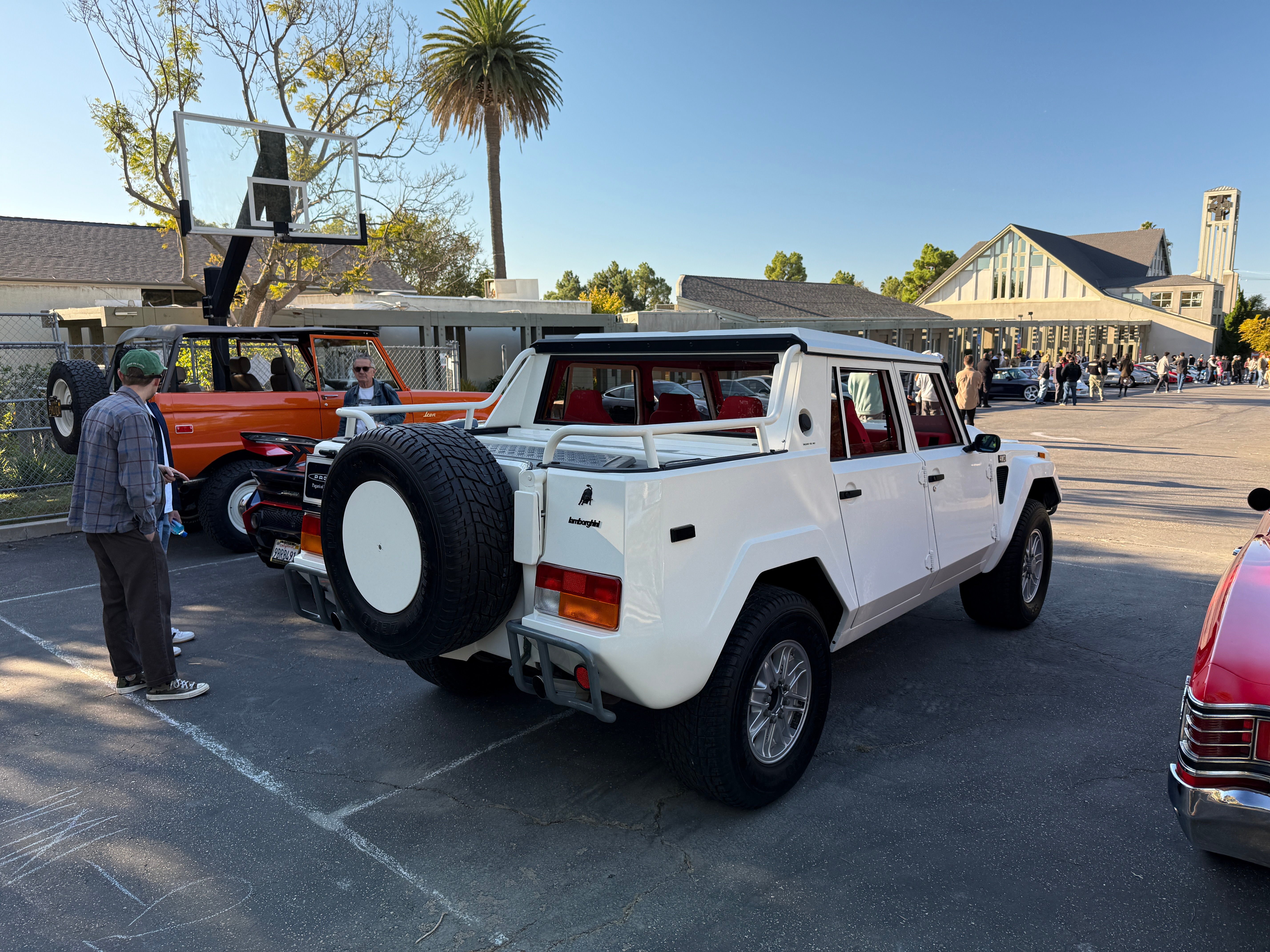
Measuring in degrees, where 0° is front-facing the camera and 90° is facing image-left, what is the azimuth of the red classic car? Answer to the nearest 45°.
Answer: approximately 180°

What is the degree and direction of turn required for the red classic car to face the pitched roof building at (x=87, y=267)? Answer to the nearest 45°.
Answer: approximately 90° to its left

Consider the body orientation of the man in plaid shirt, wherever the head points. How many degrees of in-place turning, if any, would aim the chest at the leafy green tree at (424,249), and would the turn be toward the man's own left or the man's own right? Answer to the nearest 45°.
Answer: approximately 45° to the man's own left

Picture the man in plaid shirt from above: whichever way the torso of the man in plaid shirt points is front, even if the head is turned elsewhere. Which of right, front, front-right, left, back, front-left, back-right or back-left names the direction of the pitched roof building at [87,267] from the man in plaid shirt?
front-left

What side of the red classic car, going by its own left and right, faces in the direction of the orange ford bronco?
left

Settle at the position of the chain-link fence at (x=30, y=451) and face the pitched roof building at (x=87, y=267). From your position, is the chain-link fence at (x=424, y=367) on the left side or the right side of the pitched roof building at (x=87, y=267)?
right

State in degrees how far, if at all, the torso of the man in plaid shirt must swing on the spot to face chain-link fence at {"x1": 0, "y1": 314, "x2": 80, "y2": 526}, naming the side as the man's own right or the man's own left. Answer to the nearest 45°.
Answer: approximately 45° to the man's own left

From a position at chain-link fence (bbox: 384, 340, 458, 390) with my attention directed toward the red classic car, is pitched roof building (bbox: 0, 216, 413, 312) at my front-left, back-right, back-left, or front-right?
back-right

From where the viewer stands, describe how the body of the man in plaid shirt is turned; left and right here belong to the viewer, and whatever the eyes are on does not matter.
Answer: facing away from the viewer and to the right of the viewer

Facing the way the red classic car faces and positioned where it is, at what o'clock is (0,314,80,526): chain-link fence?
The chain-link fence is roughly at 9 o'clock from the red classic car.

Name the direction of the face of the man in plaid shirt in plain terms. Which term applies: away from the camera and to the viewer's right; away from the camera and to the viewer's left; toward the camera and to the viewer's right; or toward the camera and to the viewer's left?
away from the camera and to the viewer's right
